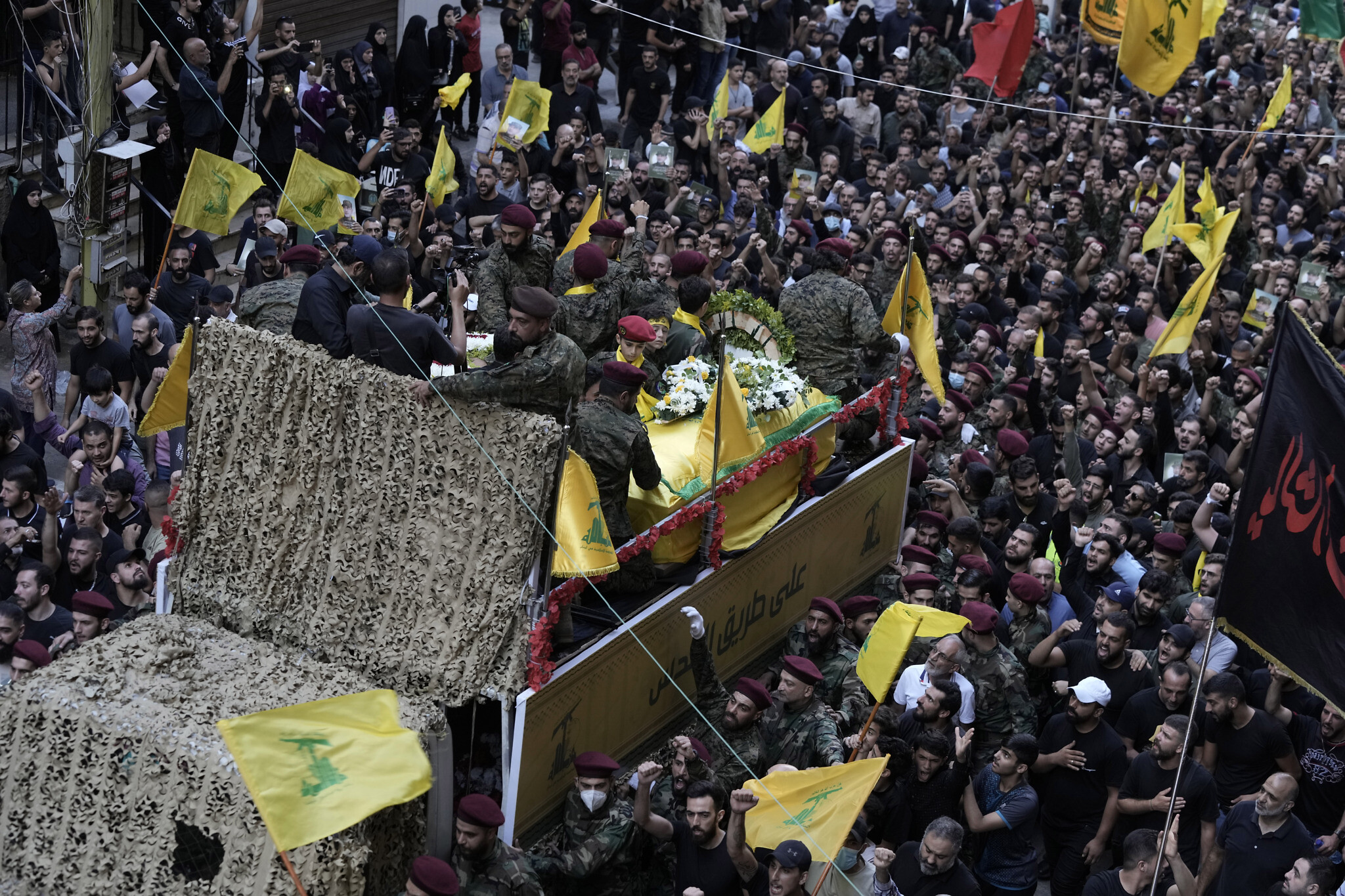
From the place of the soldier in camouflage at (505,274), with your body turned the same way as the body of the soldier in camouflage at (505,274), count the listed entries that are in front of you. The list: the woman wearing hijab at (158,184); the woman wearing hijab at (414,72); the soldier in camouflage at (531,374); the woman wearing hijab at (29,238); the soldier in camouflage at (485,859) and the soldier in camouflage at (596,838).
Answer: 3

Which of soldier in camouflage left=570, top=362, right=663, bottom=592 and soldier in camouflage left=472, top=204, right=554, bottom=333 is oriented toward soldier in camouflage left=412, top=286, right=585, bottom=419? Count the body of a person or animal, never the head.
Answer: soldier in camouflage left=472, top=204, right=554, bottom=333

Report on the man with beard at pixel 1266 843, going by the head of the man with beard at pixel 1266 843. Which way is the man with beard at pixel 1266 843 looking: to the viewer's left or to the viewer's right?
to the viewer's left

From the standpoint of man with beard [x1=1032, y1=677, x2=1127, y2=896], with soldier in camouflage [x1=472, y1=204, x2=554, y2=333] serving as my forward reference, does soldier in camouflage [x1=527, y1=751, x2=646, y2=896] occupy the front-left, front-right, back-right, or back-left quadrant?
front-left

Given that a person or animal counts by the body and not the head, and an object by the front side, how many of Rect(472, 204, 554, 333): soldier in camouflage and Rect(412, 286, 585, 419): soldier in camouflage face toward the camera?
1

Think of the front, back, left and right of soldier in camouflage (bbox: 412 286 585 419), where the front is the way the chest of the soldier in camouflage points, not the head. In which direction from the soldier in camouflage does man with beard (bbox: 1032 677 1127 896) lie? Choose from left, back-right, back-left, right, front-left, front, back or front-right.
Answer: back

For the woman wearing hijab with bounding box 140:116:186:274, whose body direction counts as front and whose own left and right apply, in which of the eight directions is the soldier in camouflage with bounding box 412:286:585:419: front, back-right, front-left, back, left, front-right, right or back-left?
front-right

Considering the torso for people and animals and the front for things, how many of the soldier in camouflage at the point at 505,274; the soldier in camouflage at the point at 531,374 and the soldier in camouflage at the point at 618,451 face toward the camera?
1

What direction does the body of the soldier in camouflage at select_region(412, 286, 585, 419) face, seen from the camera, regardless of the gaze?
to the viewer's left

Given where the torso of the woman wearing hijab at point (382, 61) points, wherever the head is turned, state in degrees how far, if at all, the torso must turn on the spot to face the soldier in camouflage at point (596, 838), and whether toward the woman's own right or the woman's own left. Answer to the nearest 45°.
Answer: approximately 45° to the woman's own right

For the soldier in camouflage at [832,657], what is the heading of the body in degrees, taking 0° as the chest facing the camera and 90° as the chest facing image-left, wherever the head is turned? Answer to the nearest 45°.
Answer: approximately 45°

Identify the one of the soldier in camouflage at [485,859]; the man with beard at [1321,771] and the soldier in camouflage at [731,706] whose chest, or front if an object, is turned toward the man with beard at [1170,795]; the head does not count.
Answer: the man with beard at [1321,771]

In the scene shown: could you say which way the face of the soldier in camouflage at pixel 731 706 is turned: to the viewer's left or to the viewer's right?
to the viewer's left

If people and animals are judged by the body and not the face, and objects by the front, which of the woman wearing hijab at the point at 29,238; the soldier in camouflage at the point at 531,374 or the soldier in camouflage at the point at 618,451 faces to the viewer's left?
the soldier in camouflage at the point at 531,374

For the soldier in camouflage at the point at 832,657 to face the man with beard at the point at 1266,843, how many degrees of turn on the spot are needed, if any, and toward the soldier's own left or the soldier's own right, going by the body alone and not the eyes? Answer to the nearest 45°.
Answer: approximately 90° to the soldier's own left

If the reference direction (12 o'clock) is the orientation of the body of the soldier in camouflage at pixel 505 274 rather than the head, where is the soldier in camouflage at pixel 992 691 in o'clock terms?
the soldier in camouflage at pixel 992 691 is roughly at 10 o'clock from the soldier in camouflage at pixel 505 274.

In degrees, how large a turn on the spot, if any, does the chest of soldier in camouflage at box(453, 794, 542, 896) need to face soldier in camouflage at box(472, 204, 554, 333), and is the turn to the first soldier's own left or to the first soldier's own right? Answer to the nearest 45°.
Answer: approximately 135° to the first soldier's own right

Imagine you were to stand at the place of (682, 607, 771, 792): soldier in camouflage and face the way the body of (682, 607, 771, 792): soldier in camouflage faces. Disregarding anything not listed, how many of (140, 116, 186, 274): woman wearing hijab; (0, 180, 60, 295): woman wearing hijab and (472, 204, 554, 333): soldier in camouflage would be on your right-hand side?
3

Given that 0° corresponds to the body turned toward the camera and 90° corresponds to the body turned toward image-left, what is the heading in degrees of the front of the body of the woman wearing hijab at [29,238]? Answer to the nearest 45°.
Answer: approximately 315°
